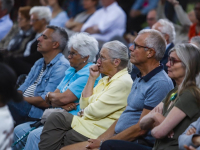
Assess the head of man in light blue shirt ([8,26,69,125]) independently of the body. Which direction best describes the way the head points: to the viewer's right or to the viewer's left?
to the viewer's left

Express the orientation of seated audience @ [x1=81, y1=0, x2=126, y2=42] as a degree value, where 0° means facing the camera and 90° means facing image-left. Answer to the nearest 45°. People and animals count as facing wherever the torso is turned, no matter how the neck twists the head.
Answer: approximately 45°

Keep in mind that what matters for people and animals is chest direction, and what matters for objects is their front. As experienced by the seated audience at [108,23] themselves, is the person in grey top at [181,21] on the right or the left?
on their left

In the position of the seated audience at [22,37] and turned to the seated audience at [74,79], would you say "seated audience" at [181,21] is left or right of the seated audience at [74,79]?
left

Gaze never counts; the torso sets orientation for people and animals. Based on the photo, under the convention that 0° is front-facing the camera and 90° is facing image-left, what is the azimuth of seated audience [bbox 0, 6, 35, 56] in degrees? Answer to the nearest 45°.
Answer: approximately 45°

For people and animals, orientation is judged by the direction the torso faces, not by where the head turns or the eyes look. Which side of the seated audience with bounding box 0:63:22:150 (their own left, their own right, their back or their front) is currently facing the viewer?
left
